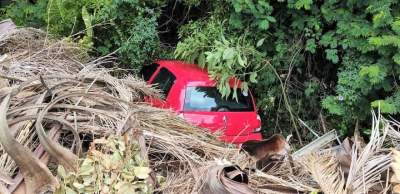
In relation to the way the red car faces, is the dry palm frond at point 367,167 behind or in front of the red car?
behind

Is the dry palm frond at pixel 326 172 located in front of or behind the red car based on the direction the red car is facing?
behind

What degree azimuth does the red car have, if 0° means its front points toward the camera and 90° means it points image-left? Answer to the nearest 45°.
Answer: approximately 135°

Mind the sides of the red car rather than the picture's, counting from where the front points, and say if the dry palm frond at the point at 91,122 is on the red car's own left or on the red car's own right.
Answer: on the red car's own left

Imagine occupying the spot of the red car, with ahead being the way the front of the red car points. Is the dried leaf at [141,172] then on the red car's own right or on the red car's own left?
on the red car's own left
